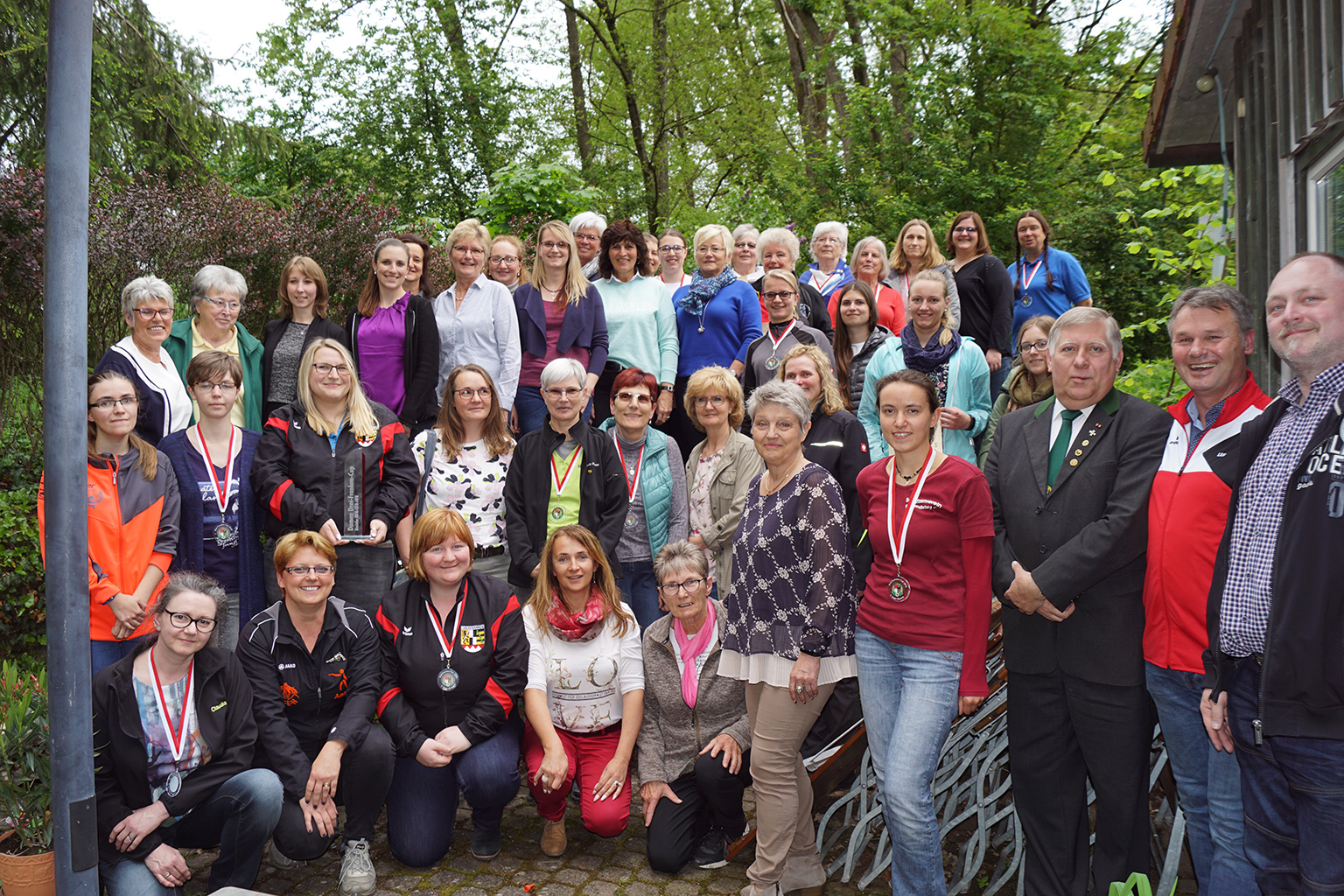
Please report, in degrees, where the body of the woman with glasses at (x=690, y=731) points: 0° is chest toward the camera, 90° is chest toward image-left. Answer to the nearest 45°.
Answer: approximately 0°

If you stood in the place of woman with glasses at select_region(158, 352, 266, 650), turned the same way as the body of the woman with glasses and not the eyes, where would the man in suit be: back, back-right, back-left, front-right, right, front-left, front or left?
front-left

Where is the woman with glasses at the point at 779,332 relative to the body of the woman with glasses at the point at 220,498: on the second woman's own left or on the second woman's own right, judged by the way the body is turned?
on the second woman's own left

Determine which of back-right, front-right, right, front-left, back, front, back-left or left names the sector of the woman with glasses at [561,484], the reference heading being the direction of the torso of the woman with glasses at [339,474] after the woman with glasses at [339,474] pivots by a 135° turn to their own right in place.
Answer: back-right

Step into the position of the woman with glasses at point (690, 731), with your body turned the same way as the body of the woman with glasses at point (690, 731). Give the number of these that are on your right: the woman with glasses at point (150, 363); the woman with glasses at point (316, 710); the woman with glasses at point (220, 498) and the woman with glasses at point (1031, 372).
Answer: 3

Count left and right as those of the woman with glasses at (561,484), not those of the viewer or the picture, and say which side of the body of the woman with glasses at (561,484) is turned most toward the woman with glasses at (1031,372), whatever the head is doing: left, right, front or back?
left

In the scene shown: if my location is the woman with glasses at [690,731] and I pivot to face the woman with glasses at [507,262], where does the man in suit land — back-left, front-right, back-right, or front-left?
back-right

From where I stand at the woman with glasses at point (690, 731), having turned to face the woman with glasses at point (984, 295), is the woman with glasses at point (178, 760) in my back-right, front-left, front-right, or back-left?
back-left

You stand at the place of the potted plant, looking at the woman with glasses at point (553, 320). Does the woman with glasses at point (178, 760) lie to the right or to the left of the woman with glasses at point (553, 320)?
right

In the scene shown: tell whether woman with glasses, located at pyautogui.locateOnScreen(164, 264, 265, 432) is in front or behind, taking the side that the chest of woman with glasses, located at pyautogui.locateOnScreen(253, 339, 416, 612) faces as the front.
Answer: behind
